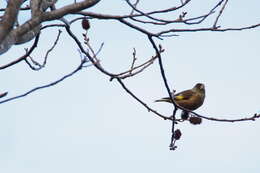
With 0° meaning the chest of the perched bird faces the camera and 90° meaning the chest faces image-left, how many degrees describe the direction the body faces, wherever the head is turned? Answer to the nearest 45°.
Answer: approximately 270°
